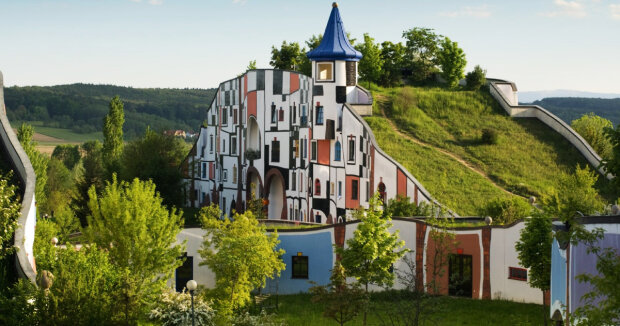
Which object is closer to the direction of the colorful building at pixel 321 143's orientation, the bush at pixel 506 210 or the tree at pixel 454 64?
the bush

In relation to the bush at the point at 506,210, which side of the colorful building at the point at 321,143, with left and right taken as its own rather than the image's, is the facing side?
left

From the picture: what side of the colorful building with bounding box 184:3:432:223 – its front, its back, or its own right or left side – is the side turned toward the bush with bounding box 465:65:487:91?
back

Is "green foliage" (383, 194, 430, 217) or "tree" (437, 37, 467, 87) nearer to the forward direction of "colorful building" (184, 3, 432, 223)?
the green foliage

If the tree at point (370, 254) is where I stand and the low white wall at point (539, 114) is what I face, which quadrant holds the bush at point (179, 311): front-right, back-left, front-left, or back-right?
back-left

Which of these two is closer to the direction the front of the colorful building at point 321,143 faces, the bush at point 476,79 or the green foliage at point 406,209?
the green foliage

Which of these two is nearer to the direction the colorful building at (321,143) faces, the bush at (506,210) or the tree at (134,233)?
the tree

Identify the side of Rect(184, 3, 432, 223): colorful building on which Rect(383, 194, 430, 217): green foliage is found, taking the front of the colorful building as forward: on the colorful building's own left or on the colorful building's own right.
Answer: on the colorful building's own left

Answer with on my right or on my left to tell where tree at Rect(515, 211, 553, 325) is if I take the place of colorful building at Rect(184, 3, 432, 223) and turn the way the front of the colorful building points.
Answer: on my left

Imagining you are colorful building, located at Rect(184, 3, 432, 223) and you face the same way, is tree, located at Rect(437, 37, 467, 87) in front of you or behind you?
behind

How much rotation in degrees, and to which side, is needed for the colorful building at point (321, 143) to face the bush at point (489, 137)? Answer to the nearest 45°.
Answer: approximately 135° to its left

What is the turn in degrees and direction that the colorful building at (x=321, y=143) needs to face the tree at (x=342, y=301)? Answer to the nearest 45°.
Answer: approximately 45° to its left

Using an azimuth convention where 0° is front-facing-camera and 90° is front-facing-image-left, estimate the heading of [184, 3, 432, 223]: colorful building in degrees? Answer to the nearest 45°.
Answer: approximately 45°
